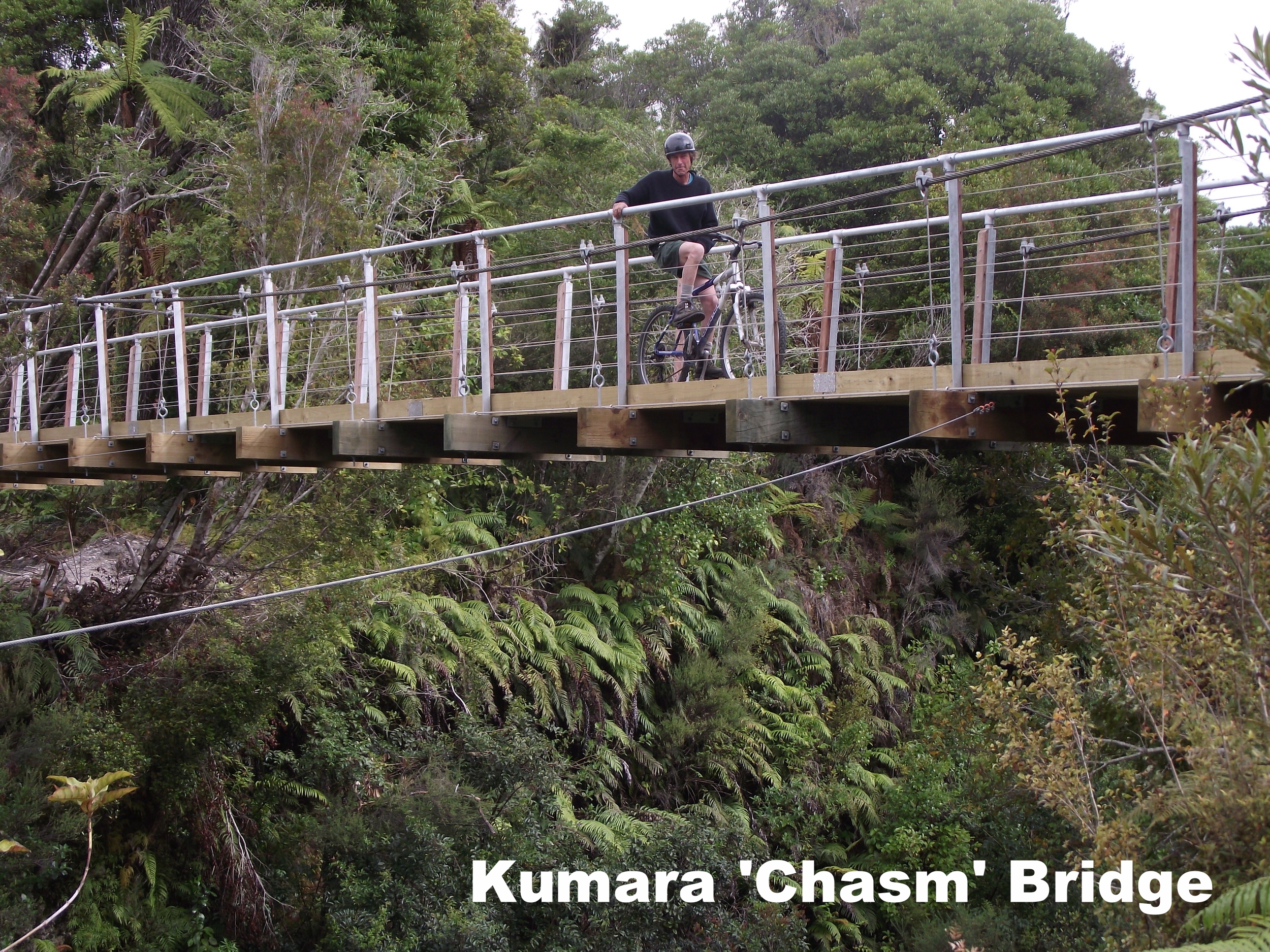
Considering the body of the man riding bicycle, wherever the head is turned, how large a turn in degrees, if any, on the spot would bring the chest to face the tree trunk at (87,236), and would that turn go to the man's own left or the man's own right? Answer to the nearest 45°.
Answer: approximately 180°

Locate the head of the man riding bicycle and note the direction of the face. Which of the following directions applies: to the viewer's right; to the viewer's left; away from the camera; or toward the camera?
toward the camera

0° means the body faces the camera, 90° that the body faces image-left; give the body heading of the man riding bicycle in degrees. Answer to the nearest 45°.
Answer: approximately 315°

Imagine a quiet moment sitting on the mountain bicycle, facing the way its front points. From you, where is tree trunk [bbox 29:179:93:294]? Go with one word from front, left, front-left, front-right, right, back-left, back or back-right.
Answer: back

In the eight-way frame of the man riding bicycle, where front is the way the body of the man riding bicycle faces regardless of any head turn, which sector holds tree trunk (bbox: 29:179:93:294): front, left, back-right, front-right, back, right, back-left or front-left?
back

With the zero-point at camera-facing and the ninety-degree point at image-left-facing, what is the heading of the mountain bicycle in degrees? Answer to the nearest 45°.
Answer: approximately 315°

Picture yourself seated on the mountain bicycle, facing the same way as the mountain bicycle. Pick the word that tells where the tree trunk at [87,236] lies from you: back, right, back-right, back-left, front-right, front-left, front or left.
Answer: back
